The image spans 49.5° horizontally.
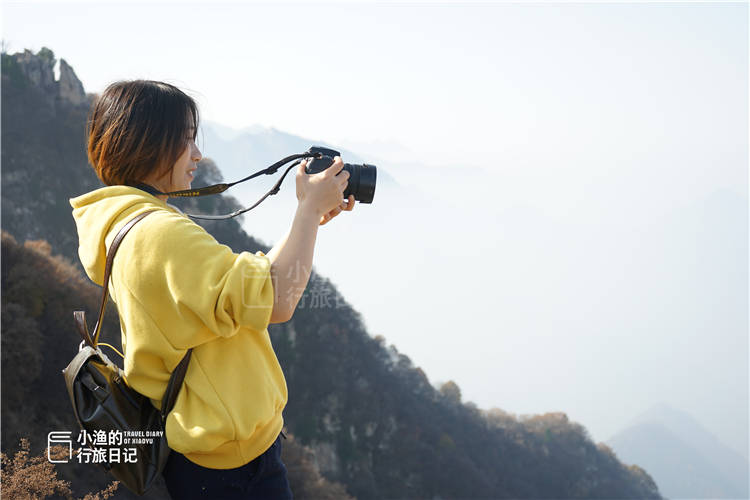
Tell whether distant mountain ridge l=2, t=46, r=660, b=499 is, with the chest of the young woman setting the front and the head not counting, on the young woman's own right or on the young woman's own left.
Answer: on the young woman's own left

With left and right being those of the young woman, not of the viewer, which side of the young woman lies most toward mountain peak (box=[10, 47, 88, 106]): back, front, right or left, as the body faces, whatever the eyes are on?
left

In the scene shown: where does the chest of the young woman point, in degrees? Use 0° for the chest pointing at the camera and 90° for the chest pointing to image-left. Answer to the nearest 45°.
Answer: approximately 270°
